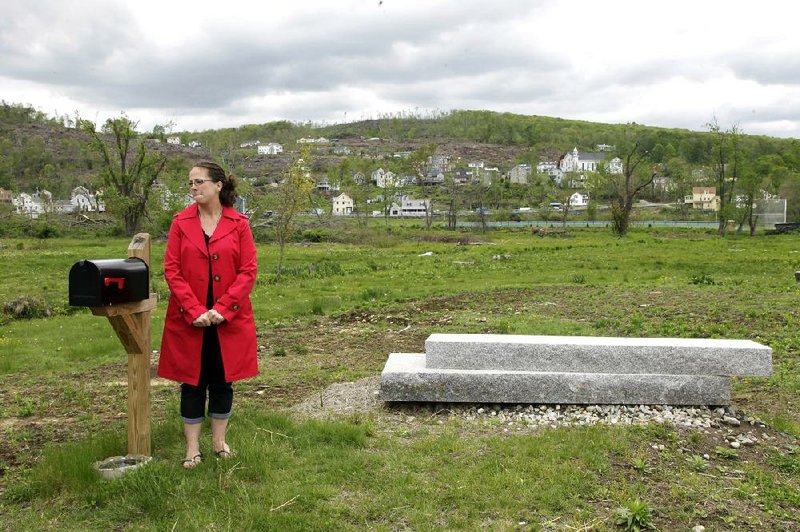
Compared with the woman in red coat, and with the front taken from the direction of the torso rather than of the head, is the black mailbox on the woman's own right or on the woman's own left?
on the woman's own right

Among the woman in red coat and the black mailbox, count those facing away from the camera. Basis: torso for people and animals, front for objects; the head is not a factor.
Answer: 0

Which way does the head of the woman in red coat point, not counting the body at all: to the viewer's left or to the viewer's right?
to the viewer's left

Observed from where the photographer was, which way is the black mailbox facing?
facing the viewer and to the left of the viewer

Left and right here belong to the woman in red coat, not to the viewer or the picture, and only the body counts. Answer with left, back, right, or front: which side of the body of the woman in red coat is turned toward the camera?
front

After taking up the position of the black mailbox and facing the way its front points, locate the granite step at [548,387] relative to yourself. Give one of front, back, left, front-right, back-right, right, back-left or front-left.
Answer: back-left

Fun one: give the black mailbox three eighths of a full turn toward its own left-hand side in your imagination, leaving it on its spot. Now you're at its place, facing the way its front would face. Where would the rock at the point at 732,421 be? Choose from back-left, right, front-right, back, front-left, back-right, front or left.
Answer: front

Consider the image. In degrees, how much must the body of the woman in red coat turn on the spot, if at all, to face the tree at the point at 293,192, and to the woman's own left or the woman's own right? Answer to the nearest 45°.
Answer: approximately 180°

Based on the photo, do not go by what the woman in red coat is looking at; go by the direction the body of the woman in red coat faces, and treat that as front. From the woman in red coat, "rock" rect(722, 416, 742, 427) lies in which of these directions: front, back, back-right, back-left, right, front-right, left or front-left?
left

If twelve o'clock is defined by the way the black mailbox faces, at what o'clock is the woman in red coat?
The woman in red coat is roughly at 7 o'clock from the black mailbox.

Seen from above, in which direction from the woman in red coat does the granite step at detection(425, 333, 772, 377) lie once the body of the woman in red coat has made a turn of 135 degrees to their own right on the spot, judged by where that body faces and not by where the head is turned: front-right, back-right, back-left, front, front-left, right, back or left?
back-right
